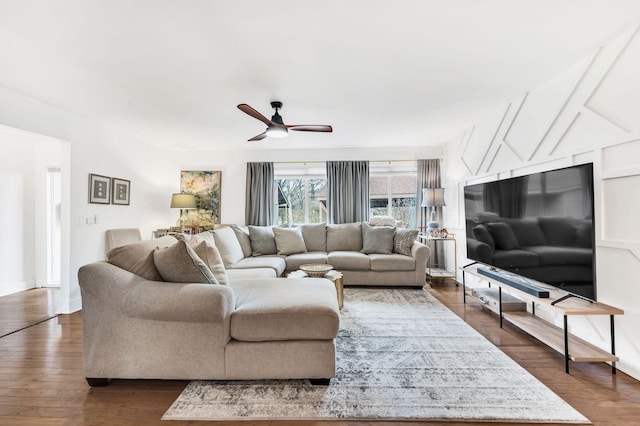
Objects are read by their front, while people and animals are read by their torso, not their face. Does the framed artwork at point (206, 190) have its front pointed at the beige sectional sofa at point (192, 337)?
yes

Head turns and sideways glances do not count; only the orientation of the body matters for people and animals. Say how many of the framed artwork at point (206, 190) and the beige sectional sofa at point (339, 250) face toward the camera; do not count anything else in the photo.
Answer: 2

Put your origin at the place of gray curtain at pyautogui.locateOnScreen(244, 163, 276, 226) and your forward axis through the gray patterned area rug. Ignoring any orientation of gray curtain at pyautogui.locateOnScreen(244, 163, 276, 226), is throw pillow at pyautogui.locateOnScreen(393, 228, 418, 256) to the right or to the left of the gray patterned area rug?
left

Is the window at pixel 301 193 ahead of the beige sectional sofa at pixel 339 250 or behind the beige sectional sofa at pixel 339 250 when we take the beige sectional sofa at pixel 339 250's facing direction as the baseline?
behind

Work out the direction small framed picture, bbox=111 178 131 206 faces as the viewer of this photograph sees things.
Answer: facing the viewer and to the right of the viewer

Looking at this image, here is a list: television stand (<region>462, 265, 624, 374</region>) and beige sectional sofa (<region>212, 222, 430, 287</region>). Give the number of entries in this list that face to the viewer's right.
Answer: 0

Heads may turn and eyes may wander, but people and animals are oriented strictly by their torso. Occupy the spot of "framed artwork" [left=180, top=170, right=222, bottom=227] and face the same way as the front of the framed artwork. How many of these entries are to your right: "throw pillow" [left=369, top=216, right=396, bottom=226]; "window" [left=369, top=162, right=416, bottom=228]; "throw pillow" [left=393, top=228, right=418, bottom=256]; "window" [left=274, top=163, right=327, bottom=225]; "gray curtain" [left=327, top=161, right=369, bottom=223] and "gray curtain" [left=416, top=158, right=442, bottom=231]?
0

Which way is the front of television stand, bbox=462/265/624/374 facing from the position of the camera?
facing the viewer and to the left of the viewer

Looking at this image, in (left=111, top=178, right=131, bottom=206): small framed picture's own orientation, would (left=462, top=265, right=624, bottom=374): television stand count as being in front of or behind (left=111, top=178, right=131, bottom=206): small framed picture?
in front

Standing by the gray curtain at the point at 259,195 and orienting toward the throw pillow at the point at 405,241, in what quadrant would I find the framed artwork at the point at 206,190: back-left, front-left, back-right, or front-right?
back-right

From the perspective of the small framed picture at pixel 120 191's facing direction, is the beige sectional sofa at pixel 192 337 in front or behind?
in front

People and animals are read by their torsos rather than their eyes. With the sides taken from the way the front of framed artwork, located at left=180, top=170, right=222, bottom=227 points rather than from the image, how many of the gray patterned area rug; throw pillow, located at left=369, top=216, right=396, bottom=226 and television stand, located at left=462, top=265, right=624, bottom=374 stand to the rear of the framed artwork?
0

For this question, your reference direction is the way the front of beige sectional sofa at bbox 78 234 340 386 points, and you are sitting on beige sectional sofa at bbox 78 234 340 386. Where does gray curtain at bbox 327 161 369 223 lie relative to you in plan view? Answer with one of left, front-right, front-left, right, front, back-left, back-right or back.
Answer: front-left

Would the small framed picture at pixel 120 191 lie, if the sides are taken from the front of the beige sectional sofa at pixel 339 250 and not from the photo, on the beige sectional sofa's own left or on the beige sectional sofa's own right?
on the beige sectional sofa's own right

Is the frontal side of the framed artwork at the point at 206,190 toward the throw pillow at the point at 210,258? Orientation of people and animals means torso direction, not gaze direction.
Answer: yes

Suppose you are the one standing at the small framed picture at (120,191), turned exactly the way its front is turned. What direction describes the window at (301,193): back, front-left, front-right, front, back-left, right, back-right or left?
front-left

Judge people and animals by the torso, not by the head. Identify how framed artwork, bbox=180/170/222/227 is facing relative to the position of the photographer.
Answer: facing the viewer

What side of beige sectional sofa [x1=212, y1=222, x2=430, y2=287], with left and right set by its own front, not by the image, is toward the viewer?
front

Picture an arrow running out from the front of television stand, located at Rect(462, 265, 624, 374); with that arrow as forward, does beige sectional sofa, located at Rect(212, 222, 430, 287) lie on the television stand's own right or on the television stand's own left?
on the television stand's own right
